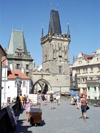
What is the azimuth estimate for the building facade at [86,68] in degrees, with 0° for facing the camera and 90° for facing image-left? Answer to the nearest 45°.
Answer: approximately 45°
